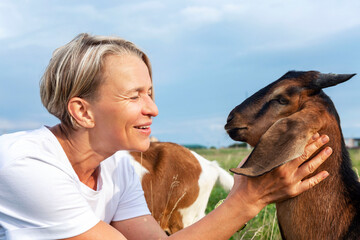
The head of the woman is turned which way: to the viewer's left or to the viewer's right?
to the viewer's right

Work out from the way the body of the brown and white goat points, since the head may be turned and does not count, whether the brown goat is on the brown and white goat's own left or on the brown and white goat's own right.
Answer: on the brown and white goat's own left

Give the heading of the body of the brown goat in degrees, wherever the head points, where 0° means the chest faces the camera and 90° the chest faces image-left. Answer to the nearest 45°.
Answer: approximately 90°

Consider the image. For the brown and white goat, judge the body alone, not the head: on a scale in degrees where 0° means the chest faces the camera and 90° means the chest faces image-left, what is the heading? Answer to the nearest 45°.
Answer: approximately 90°

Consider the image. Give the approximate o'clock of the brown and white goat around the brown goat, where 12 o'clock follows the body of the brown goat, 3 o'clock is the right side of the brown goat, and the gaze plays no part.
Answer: The brown and white goat is roughly at 2 o'clock from the brown goat.

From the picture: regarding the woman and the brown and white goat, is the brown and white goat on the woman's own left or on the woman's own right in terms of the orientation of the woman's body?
on the woman's own left

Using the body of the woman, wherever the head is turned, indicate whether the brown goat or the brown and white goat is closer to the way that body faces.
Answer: the brown goat

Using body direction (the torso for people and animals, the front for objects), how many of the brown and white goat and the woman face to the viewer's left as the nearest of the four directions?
1

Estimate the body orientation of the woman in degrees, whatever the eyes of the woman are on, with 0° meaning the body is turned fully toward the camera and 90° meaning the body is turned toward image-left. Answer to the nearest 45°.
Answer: approximately 315°

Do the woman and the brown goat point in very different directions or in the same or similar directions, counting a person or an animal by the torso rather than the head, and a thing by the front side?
very different directions
